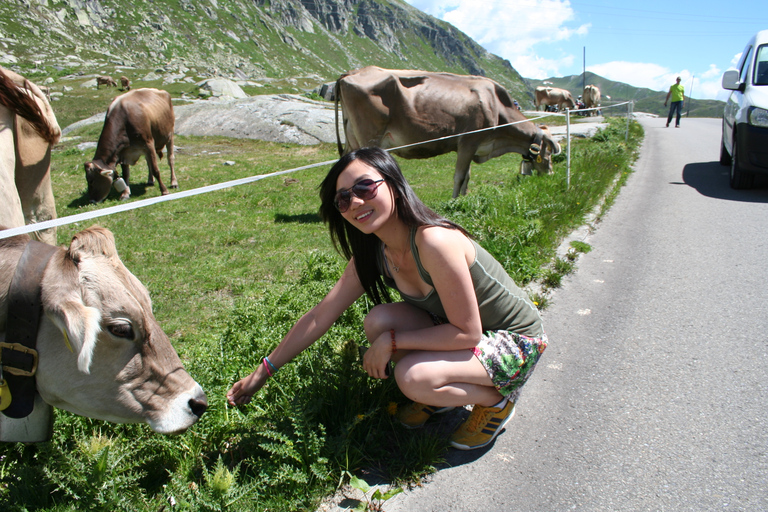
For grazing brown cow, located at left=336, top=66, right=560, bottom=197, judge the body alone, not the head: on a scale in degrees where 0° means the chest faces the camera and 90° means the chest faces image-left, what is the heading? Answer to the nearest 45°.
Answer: approximately 270°

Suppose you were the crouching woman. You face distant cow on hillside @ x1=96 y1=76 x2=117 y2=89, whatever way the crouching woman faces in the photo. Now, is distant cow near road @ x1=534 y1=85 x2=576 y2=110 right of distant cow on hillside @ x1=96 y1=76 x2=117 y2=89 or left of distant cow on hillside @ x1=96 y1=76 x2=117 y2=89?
right

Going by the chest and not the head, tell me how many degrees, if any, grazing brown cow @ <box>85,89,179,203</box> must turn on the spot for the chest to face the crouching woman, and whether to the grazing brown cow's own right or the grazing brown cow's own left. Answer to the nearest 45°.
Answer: approximately 45° to the grazing brown cow's own left

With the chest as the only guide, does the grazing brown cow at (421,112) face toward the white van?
yes

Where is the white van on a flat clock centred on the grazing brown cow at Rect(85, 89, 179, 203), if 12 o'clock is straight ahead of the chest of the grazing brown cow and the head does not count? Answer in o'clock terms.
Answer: The white van is roughly at 9 o'clock from the grazing brown cow.

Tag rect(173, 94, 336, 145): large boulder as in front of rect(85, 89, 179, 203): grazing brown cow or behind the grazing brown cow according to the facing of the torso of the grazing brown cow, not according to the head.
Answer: behind

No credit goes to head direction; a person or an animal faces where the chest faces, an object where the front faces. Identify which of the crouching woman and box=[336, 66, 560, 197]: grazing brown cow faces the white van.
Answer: the grazing brown cow

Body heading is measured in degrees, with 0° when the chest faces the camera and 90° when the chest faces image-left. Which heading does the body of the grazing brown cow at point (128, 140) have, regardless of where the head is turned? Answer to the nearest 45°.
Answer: approximately 45°

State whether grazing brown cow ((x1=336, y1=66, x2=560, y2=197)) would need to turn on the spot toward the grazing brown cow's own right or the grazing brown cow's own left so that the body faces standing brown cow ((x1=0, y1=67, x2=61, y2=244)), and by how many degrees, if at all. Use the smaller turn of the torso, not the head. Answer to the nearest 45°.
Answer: approximately 135° to the grazing brown cow's own right

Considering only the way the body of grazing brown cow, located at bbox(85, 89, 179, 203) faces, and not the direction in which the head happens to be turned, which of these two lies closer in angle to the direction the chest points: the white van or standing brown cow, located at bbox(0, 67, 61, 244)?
the standing brown cow

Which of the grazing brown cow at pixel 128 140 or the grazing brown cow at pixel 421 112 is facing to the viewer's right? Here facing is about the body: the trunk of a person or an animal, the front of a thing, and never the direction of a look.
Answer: the grazing brown cow at pixel 421 112

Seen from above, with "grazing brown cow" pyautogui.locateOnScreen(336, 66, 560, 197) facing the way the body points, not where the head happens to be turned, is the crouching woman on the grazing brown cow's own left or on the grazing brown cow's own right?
on the grazing brown cow's own right
